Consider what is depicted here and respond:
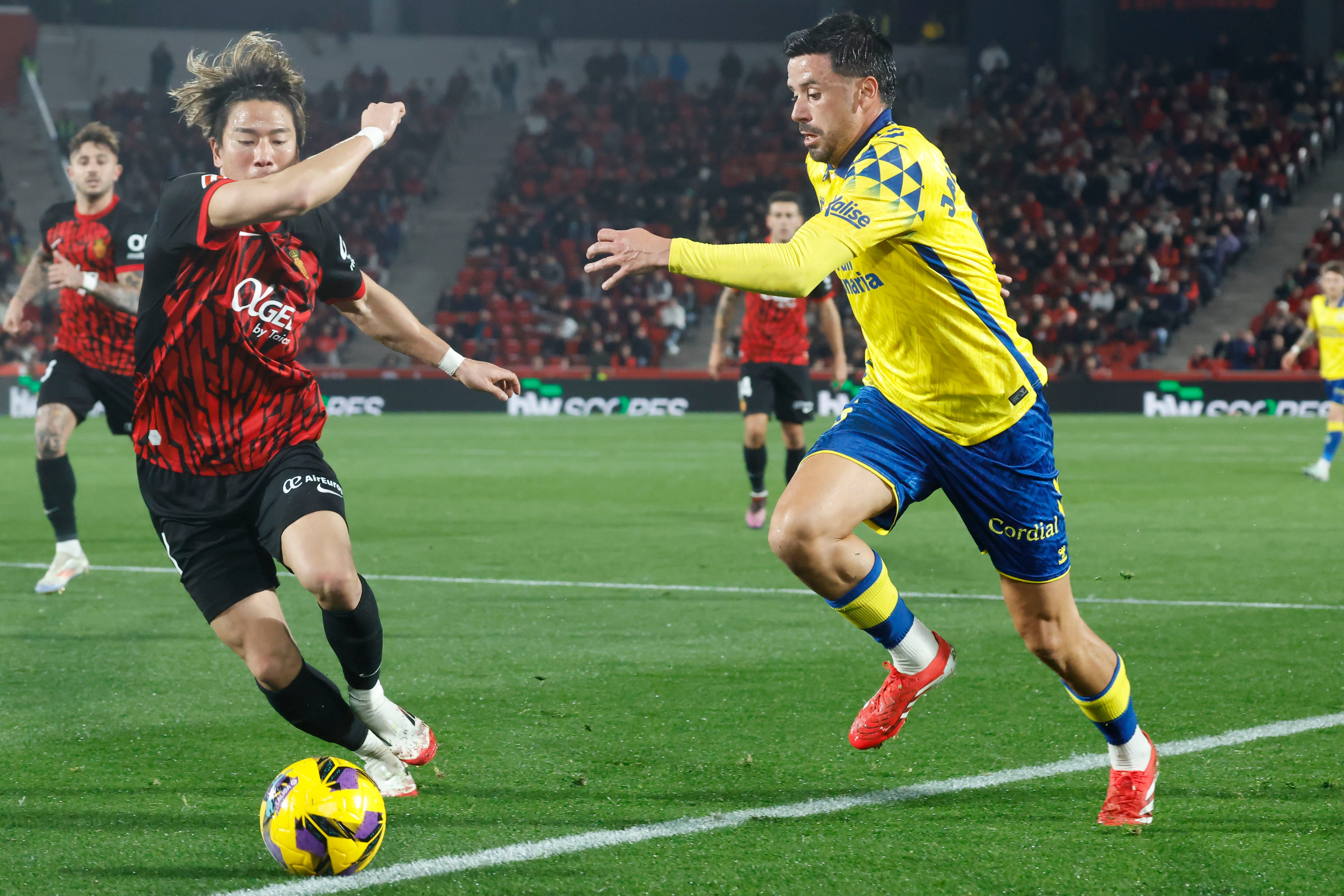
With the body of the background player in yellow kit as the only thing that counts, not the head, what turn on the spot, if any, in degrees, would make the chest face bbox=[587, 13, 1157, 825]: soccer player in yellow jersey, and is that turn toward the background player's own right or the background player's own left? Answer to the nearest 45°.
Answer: approximately 45° to the background player's own left

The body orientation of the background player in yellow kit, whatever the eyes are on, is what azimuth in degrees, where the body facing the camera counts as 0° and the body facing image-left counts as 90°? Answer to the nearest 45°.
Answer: approximately 45°

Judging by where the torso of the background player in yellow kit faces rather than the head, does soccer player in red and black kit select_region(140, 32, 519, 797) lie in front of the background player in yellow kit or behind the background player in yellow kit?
in front

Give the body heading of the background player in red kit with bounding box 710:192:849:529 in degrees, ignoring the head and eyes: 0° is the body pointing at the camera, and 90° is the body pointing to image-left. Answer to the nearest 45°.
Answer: approximately 0°

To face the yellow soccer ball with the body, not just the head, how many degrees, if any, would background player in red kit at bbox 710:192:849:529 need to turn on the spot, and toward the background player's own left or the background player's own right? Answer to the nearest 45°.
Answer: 0° — they already face it

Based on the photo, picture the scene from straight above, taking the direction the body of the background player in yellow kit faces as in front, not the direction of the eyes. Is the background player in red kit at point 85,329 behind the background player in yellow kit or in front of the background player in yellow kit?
in front

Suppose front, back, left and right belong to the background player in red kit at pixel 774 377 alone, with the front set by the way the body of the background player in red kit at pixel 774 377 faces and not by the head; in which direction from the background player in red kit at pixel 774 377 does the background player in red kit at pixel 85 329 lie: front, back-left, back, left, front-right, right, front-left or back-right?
front-right

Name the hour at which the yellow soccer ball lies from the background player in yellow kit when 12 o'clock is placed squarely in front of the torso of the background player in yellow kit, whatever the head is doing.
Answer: The yellow soccer ball is roughly at 11 o'clock from the background player in yellow kit.

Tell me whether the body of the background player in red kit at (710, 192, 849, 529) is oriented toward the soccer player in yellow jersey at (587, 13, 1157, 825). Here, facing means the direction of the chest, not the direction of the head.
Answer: yes

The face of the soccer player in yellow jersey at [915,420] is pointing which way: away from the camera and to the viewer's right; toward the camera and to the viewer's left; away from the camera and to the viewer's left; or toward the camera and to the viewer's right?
toward the camera and to the viewer's left
